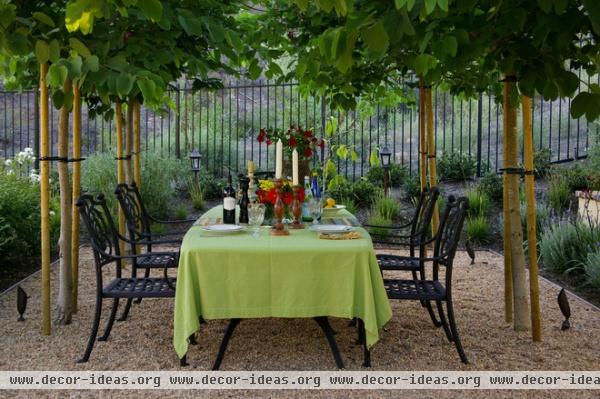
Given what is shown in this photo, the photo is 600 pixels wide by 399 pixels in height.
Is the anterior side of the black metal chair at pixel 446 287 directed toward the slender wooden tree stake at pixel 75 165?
yes

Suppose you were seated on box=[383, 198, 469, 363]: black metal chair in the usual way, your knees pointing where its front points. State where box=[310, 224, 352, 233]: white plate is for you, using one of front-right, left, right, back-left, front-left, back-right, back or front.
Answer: front

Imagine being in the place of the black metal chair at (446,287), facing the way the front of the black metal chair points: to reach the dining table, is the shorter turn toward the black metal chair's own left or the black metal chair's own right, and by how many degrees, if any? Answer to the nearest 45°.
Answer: approximately 45° to the black metal chair's own left

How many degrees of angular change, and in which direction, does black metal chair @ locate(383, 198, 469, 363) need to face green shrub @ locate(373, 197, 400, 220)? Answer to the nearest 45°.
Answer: approximately 90° to its right

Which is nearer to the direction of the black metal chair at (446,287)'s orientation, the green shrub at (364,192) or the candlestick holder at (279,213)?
the candlestick holder

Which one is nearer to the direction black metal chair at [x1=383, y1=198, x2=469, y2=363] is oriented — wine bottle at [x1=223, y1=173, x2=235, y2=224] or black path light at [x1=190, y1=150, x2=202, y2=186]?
the wine bottle

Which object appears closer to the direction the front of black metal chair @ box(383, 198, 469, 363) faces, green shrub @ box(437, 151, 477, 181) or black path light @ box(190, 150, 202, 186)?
the black path light

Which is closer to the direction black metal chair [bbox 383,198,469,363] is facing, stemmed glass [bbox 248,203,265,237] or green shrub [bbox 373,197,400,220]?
the stemmed glass

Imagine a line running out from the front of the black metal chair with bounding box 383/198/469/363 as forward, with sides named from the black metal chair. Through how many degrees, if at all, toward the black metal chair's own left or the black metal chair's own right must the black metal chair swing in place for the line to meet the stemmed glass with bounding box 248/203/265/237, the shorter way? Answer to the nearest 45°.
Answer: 0° — it already faces it

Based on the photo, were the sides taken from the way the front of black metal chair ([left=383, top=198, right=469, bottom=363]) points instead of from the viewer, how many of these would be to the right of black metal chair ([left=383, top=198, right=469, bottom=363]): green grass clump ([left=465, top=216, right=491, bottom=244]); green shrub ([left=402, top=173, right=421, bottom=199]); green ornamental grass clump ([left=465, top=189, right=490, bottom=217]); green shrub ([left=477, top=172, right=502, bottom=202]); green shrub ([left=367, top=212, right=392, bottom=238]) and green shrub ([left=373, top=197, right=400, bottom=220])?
6

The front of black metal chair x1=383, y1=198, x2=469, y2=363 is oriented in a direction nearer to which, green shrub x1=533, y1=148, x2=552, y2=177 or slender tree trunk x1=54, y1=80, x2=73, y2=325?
the slender tree trunk

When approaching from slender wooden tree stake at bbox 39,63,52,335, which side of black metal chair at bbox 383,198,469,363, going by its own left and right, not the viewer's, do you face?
front

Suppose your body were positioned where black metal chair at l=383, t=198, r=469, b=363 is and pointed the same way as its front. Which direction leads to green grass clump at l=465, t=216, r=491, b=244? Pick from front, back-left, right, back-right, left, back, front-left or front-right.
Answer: right

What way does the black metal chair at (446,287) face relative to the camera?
to the viewer's left
